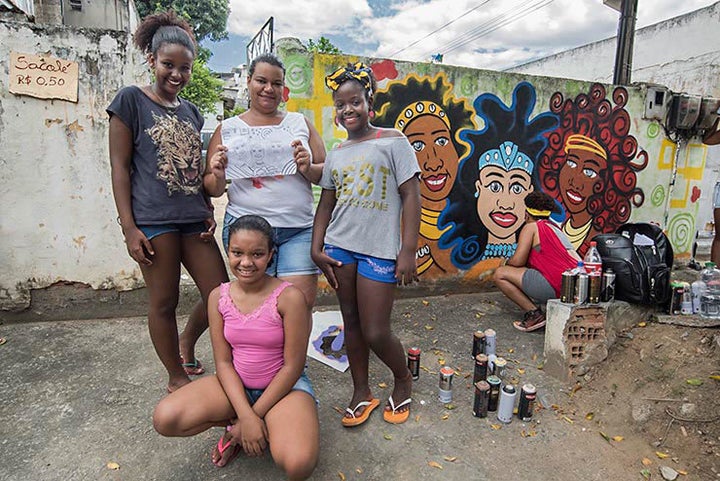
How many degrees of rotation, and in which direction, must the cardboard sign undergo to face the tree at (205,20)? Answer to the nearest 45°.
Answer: approximately 180°

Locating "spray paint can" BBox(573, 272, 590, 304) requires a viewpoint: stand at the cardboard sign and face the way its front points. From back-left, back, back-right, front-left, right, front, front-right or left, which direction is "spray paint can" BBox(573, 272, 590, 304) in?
front-left

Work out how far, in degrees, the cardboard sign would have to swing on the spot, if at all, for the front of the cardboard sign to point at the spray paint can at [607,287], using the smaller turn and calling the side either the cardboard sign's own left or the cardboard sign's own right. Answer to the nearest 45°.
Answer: approximately 45° to the cardboard sign's own left

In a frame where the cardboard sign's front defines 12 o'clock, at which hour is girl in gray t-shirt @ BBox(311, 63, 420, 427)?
The girl in gray t-shirt is roughly at 11 o'clock from the cardboard sign.

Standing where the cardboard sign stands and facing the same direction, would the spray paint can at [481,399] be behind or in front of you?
in front

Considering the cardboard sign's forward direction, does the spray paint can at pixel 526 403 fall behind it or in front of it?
in front

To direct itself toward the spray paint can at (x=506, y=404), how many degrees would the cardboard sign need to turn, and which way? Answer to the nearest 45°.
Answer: approximately 45° to its left

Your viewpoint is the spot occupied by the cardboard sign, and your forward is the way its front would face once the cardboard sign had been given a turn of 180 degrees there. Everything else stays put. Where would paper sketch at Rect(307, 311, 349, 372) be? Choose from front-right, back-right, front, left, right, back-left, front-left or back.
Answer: back-right

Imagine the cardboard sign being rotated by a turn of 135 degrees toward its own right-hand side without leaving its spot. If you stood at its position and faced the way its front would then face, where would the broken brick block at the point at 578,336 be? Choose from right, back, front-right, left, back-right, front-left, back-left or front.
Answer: back

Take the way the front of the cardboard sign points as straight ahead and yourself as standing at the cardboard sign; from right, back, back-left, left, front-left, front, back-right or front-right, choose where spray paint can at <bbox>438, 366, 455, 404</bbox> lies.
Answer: front-left

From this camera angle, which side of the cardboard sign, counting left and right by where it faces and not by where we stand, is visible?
front
